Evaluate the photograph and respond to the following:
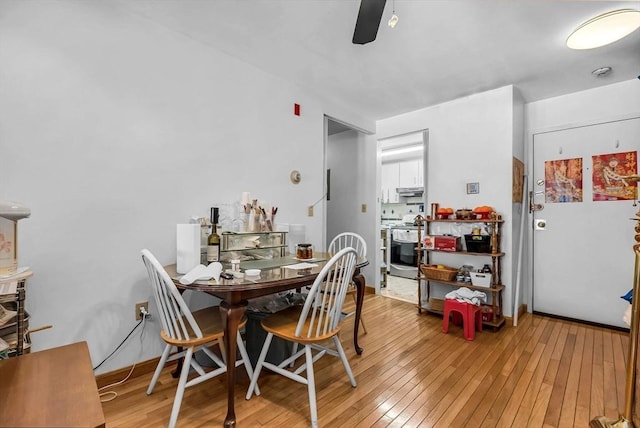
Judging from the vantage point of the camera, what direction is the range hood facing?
facing the viewer

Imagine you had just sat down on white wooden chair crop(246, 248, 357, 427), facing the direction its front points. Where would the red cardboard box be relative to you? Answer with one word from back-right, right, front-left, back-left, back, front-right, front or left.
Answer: right

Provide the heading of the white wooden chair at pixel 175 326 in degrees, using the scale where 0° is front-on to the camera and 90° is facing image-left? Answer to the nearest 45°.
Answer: approximately 225°

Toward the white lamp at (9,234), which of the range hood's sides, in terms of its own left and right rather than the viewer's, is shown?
front

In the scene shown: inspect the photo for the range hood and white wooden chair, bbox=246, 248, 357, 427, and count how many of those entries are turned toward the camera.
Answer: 1

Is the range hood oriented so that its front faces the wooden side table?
yes

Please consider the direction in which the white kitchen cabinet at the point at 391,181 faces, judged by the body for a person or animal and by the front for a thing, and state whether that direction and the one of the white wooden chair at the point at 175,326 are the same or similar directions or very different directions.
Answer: very different directions

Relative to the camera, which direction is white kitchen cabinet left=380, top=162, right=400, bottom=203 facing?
toward the camera
